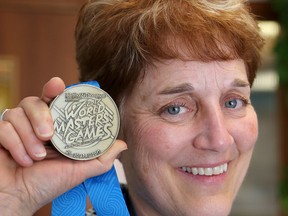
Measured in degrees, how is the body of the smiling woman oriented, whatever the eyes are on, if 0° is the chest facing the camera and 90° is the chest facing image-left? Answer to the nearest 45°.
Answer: approximately 315°
